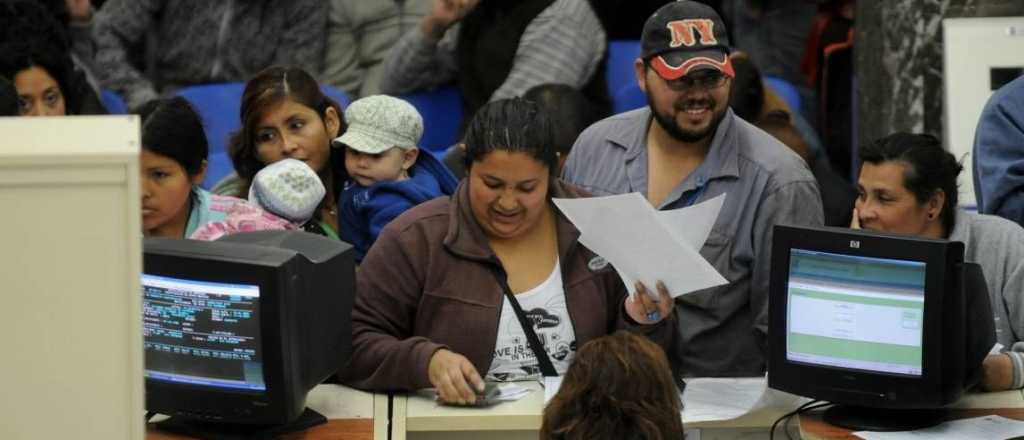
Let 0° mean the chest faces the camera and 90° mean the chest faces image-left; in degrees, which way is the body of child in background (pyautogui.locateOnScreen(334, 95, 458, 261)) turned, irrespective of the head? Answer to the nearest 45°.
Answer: approximately 45°

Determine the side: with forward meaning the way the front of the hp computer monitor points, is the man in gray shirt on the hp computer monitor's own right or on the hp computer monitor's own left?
on the hp computer monitor's own right

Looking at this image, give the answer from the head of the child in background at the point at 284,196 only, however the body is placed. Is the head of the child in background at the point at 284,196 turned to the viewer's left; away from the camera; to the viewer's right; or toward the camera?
away from the camera

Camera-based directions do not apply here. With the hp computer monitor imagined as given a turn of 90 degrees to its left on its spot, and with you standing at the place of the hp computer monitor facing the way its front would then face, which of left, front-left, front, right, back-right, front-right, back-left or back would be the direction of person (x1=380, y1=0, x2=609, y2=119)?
back

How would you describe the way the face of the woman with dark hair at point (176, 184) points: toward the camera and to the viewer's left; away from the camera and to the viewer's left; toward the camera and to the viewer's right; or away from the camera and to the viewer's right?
toward the camera and to the viewer's left

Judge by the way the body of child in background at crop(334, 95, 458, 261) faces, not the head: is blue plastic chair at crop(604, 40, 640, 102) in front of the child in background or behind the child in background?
behind

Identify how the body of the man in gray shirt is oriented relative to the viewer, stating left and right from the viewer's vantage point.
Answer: facing the viewer

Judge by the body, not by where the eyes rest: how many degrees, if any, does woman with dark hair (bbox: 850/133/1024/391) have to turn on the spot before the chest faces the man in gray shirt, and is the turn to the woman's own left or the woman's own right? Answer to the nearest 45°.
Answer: approximately 45° to the woman's own right

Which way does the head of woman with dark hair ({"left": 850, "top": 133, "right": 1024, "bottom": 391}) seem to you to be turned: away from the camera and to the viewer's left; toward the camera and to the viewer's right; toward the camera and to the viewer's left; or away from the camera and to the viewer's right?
toward the camera and to the viewer's left

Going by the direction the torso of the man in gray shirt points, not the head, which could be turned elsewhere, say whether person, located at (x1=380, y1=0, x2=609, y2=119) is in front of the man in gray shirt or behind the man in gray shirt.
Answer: behind
